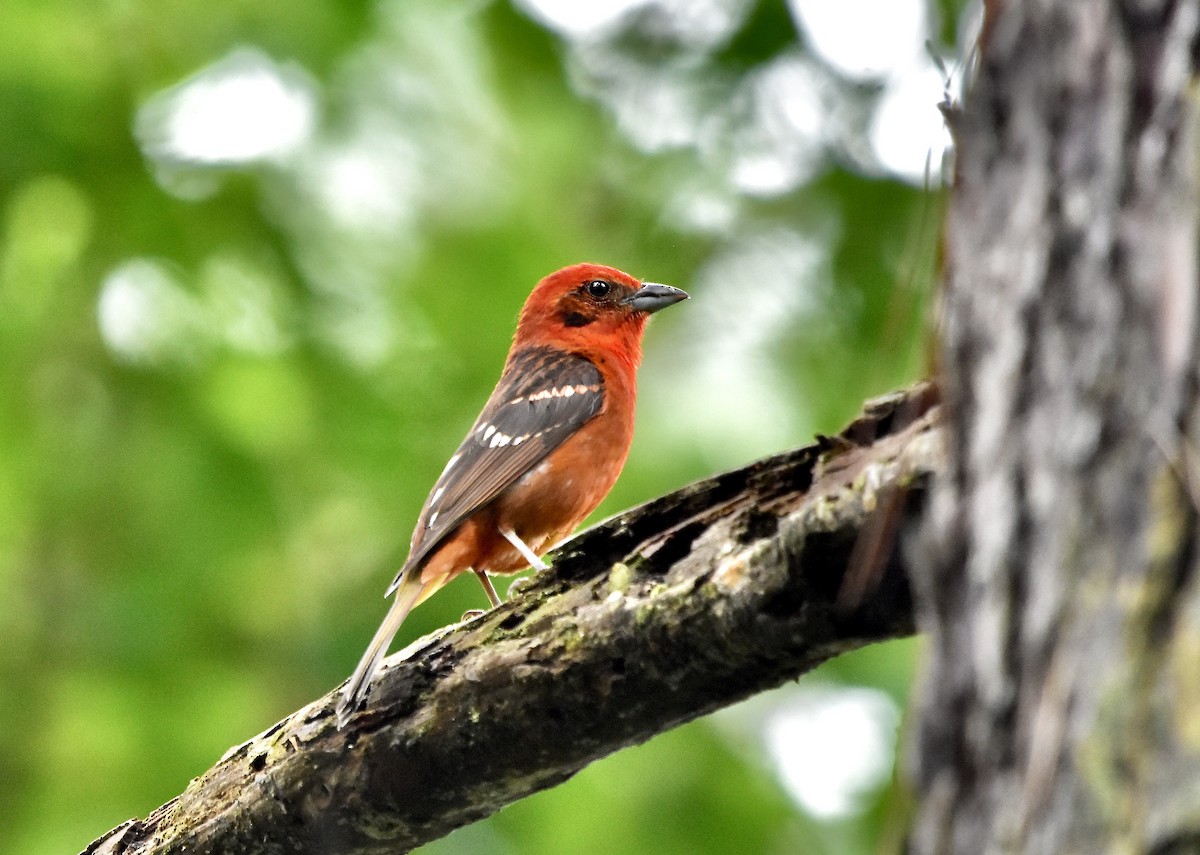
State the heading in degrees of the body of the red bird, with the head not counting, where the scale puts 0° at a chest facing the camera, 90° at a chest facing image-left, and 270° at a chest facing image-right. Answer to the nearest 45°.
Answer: approximately 270°

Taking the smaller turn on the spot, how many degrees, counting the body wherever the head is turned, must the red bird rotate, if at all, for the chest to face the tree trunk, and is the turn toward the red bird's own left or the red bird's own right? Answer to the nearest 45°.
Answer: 0° — it already faces it
